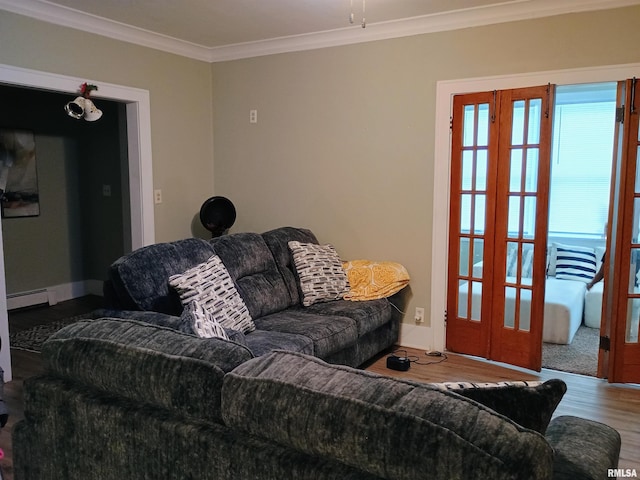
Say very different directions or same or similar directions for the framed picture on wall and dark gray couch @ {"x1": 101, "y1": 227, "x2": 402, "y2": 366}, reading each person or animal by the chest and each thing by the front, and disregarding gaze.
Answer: same or similar directions

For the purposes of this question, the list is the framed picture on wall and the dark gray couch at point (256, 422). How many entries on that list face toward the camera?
1

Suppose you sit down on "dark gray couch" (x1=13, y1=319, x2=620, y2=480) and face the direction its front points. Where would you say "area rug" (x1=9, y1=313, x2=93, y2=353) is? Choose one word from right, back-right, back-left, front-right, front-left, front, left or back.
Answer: left

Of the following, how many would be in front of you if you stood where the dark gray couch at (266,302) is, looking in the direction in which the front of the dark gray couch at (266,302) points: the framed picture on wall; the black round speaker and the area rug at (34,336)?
0

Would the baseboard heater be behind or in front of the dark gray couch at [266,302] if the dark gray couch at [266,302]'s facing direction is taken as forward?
behind

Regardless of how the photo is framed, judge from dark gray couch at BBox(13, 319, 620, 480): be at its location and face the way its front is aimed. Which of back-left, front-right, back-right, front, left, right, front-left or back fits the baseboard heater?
left

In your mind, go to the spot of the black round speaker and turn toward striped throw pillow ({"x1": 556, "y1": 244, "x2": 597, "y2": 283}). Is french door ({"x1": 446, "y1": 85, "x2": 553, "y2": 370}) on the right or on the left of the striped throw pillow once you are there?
right

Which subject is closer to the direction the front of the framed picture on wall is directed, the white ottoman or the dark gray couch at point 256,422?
the dark gray couch

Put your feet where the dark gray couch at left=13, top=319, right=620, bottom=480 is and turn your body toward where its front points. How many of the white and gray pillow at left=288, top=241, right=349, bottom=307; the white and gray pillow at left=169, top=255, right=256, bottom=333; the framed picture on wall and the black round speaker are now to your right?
0

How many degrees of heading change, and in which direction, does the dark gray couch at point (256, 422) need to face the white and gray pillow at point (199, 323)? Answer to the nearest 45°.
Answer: approximately 45° to its left

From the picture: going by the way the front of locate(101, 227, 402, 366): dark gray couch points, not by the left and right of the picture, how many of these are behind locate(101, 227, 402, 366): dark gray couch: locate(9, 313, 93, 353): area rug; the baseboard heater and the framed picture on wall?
3

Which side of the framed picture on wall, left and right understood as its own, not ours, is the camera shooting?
front

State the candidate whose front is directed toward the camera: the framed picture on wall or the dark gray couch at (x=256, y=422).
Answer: the framed picture on wall

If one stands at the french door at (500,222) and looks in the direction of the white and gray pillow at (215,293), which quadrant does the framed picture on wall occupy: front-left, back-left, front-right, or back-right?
front-right

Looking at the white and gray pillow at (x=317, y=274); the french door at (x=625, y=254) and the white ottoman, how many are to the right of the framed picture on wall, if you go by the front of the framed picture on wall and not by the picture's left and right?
0

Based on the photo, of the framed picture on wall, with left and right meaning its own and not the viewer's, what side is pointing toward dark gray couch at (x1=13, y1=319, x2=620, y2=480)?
front

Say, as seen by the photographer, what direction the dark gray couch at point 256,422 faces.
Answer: facing away from the viewer and to the right of the viewer

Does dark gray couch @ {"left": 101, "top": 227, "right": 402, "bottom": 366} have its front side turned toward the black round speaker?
no

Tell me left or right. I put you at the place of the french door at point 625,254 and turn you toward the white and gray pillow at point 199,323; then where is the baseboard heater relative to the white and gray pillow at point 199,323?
right
